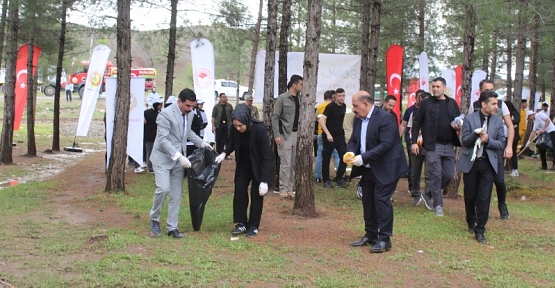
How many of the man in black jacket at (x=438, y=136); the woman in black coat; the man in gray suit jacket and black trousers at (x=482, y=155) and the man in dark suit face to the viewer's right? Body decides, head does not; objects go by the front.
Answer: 0

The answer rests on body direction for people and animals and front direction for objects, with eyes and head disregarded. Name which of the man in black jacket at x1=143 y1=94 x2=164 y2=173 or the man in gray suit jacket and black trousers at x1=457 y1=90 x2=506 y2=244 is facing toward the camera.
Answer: the man in gray suit jacket and black trousers

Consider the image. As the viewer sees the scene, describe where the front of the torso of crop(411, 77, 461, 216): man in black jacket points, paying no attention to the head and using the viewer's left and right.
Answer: facing the viewer

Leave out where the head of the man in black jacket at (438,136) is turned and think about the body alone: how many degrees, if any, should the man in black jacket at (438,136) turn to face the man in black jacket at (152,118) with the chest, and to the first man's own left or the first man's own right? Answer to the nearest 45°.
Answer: approximately 135° to the first man's own right

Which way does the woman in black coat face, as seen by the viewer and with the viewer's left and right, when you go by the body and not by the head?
facing the viewer and to the left of the viewer

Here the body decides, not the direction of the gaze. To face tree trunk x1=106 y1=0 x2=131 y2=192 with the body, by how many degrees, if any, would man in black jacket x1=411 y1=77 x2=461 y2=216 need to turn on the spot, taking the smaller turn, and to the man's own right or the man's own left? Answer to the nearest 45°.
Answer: approximately 90° to the man's own right

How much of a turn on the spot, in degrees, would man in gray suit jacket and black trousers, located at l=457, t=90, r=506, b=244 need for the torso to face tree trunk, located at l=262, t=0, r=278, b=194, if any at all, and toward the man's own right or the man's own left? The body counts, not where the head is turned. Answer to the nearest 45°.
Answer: approximately 135° to the man's own right

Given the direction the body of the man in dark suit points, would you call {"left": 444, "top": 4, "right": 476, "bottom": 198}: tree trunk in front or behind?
behind

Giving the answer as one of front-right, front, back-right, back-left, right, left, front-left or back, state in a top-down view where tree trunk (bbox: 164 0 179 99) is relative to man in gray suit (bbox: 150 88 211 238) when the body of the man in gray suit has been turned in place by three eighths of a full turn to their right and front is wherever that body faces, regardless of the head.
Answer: right

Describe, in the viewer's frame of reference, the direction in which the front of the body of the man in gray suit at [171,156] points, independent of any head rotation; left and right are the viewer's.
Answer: facing the viewer and to the right of the viewer

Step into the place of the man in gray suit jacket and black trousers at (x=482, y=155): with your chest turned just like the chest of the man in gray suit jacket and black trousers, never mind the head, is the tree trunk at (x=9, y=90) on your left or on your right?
on your right

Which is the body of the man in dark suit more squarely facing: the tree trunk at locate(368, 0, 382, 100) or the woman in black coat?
the woman in black coat

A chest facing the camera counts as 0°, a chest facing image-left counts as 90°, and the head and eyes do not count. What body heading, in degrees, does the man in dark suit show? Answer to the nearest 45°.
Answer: approximately 45°
